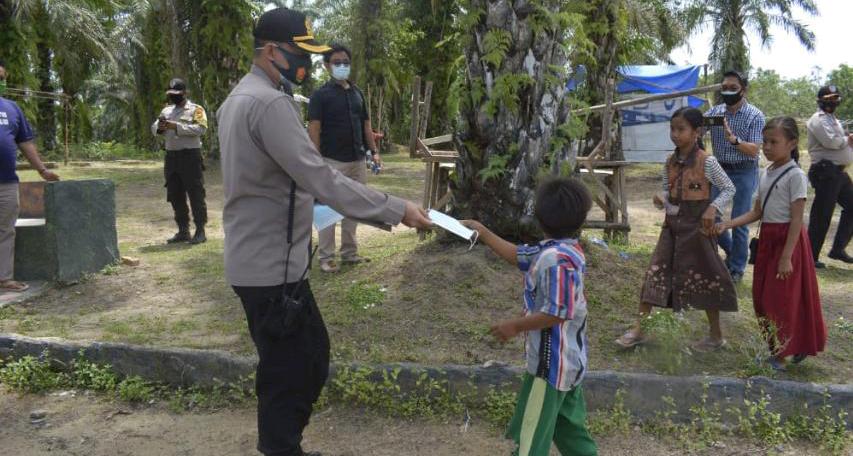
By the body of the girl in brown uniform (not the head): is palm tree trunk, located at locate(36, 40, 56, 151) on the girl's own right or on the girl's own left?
on the girl's own right

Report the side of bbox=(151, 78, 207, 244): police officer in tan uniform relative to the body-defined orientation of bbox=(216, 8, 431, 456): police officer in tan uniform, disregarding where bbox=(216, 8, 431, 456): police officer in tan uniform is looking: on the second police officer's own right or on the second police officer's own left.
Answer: on the second police officer's own left

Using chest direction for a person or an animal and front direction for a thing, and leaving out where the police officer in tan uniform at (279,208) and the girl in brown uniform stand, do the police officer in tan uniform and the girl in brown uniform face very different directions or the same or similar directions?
very different directions

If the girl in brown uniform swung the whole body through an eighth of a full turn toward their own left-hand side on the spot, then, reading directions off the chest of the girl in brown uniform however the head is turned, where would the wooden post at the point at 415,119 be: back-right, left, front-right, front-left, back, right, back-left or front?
back-right

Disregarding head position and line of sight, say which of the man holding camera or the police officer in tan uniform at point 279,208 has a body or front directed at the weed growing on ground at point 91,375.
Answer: the man holding camera

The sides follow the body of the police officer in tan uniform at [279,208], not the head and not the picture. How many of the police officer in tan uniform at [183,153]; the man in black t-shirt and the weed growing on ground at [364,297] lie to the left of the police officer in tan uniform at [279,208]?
3

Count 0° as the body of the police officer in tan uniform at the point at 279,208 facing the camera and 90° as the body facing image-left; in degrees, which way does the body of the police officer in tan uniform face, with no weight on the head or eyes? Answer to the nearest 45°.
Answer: approximately 270°

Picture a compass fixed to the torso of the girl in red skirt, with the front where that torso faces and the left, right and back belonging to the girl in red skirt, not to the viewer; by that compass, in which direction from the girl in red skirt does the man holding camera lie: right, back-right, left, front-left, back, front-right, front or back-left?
back-right

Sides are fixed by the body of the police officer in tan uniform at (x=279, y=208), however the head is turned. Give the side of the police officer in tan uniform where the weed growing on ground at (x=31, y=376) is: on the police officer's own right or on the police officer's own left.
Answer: on the police officer's own left

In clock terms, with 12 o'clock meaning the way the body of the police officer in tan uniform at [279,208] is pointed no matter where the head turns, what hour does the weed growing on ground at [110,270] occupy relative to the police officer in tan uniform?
The weed growing on ground is roughly at 8 o'clock from the police officer in tan uniform.
